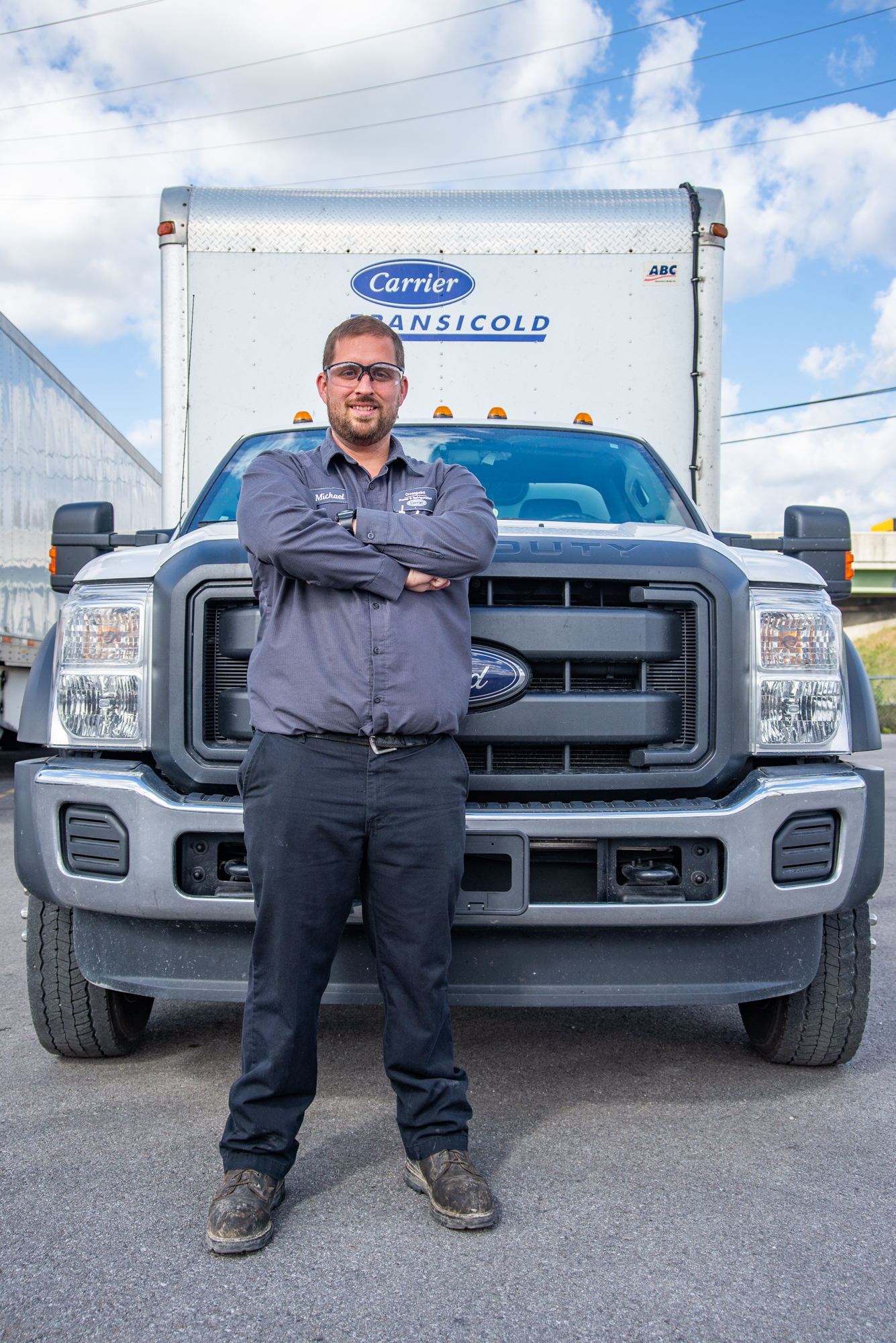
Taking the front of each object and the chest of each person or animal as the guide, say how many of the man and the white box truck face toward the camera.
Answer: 2

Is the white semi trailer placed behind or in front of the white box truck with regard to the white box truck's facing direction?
behind

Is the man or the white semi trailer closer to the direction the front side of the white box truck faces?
the man

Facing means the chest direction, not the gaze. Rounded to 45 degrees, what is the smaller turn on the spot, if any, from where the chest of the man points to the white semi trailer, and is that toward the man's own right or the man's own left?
approximately 180°

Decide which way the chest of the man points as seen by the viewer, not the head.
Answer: toward the camera

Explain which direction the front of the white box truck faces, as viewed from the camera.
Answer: facing the viewer

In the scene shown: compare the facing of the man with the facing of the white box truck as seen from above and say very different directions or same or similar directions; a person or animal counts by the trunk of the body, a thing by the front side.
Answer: same or similar directions

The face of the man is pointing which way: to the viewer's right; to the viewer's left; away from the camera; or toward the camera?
toward the camera
